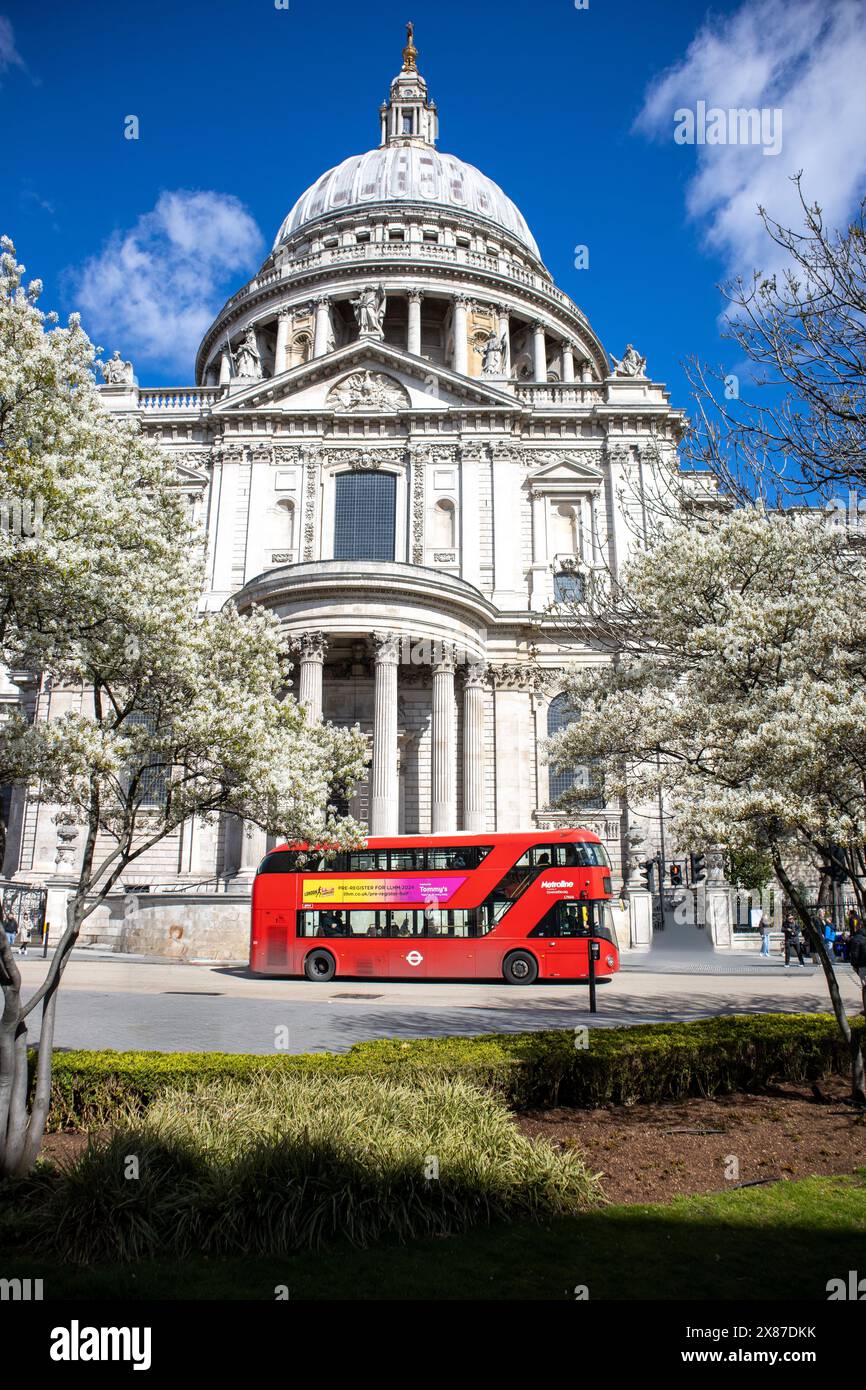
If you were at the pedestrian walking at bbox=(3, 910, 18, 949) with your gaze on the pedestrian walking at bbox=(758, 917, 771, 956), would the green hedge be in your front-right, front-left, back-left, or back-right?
front-right

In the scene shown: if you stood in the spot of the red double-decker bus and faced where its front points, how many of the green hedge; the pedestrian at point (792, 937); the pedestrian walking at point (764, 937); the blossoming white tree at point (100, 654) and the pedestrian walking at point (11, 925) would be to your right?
2

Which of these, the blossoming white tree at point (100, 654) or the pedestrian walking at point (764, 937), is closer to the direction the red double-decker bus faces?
the pedestrian walking

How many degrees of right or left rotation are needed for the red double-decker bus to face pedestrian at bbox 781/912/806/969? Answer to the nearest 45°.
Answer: approximately 45° to its left

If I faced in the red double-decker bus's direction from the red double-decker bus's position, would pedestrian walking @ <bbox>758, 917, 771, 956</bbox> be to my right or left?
on my left

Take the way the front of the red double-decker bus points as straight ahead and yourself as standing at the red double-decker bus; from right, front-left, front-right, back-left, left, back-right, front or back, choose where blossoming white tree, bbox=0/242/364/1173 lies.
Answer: right

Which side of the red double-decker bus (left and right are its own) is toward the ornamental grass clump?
right

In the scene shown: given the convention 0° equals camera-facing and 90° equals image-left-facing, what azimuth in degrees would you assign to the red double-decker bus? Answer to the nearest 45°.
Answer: approximately 270°

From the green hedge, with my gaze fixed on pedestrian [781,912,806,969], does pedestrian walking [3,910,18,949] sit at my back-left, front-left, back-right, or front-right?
front-left

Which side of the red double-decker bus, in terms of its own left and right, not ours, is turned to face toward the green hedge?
right

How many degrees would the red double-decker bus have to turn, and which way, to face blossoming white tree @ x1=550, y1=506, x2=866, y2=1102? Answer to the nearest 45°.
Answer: approximately 90° to its right

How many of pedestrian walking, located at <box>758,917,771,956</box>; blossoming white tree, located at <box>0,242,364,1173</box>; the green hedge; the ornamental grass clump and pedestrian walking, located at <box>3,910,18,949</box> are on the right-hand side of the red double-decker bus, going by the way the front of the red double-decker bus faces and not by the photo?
3
